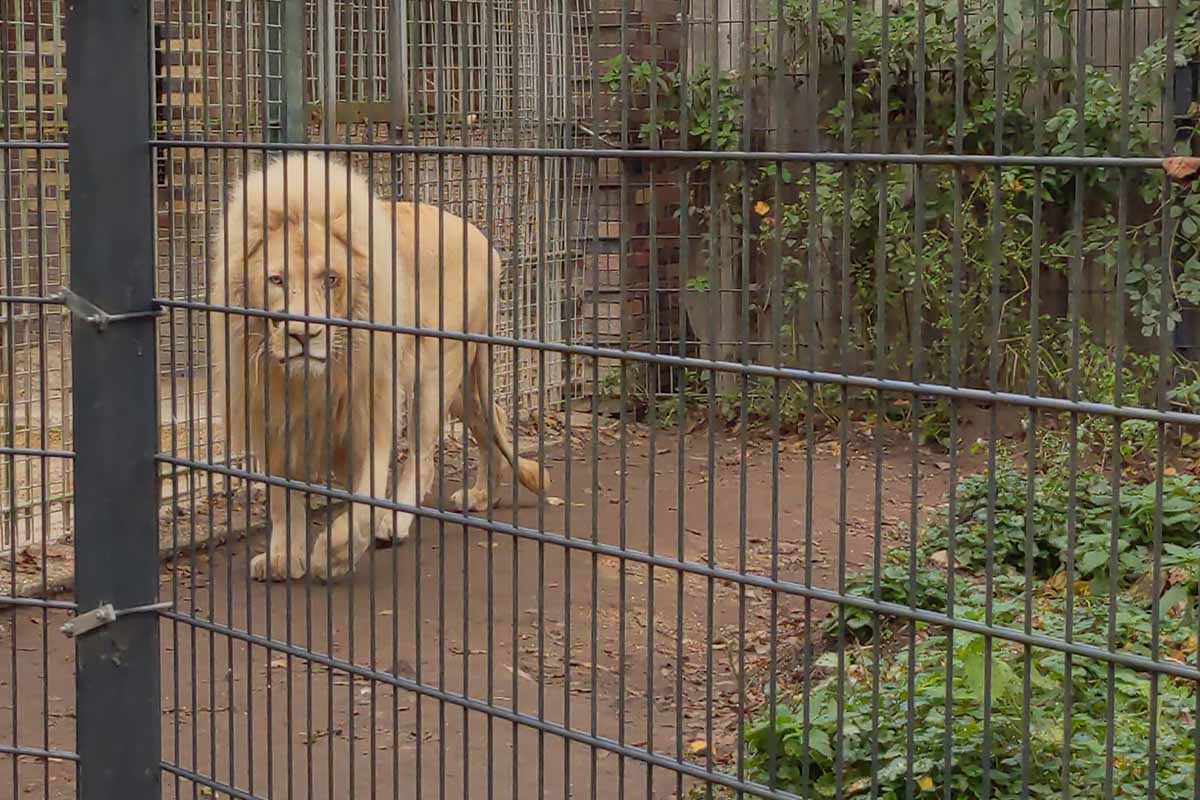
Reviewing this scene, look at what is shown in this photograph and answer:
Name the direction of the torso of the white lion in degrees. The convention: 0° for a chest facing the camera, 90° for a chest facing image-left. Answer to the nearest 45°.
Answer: approximately 45°

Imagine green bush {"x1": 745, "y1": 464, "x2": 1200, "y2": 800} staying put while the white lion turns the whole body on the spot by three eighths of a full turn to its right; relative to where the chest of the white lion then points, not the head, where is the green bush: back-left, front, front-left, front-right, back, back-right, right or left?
right
